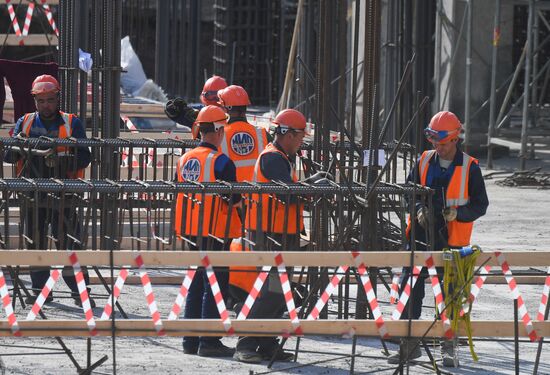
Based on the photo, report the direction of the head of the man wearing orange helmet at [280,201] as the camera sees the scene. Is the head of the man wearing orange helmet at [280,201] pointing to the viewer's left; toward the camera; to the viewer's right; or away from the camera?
to the viewer's right

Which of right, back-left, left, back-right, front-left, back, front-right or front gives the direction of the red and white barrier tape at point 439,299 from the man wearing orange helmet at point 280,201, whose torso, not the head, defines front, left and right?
front-right

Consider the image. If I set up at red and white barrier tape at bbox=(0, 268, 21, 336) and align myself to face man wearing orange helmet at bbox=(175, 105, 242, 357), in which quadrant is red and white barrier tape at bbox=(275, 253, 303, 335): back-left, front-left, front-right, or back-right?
front-right

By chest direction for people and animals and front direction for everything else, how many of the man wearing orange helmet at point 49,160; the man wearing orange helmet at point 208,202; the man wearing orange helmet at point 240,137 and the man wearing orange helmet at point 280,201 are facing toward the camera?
1

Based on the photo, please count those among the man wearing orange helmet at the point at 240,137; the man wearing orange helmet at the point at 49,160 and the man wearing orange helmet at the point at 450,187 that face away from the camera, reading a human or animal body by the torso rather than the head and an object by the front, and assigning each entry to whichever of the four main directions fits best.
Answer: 1

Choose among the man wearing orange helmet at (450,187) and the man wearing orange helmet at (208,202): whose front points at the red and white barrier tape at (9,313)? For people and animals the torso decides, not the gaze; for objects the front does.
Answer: the man wearing orange helmet at (450,187)

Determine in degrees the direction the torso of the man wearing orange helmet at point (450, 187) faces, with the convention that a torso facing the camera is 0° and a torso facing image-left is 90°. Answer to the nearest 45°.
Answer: approximately 45°

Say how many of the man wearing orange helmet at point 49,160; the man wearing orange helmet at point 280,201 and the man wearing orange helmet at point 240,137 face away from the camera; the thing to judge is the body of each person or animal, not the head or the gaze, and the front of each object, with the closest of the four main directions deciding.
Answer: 1

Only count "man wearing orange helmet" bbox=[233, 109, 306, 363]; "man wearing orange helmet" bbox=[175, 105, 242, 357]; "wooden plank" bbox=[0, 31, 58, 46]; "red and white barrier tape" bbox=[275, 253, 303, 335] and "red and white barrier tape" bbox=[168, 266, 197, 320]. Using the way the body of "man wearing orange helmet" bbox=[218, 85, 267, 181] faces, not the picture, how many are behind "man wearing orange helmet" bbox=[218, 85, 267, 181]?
4

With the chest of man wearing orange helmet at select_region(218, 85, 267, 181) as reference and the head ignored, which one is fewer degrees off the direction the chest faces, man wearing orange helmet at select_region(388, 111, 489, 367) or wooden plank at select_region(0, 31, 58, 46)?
the wooden plank

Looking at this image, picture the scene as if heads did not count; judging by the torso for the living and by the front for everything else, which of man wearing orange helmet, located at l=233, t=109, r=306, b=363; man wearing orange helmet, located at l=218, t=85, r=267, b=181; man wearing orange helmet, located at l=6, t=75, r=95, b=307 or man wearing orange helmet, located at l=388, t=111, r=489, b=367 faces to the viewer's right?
man wearing orange helmet, located at l=233, t=109, r=306, b=363

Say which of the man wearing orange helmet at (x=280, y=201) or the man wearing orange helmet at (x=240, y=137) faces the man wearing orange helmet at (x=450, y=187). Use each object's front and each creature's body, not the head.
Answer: the man wearing orange helmet at (x=280, y=201)

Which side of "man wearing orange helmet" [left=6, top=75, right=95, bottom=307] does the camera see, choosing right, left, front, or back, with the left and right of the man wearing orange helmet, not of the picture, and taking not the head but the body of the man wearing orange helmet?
front

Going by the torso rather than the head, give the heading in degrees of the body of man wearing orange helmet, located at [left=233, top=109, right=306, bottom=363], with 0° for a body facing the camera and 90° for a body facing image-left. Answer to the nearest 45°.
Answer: approximately 270°

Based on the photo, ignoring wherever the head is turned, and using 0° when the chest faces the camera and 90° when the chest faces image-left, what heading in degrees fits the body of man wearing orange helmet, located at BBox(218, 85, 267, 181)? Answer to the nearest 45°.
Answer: approximately 180°
